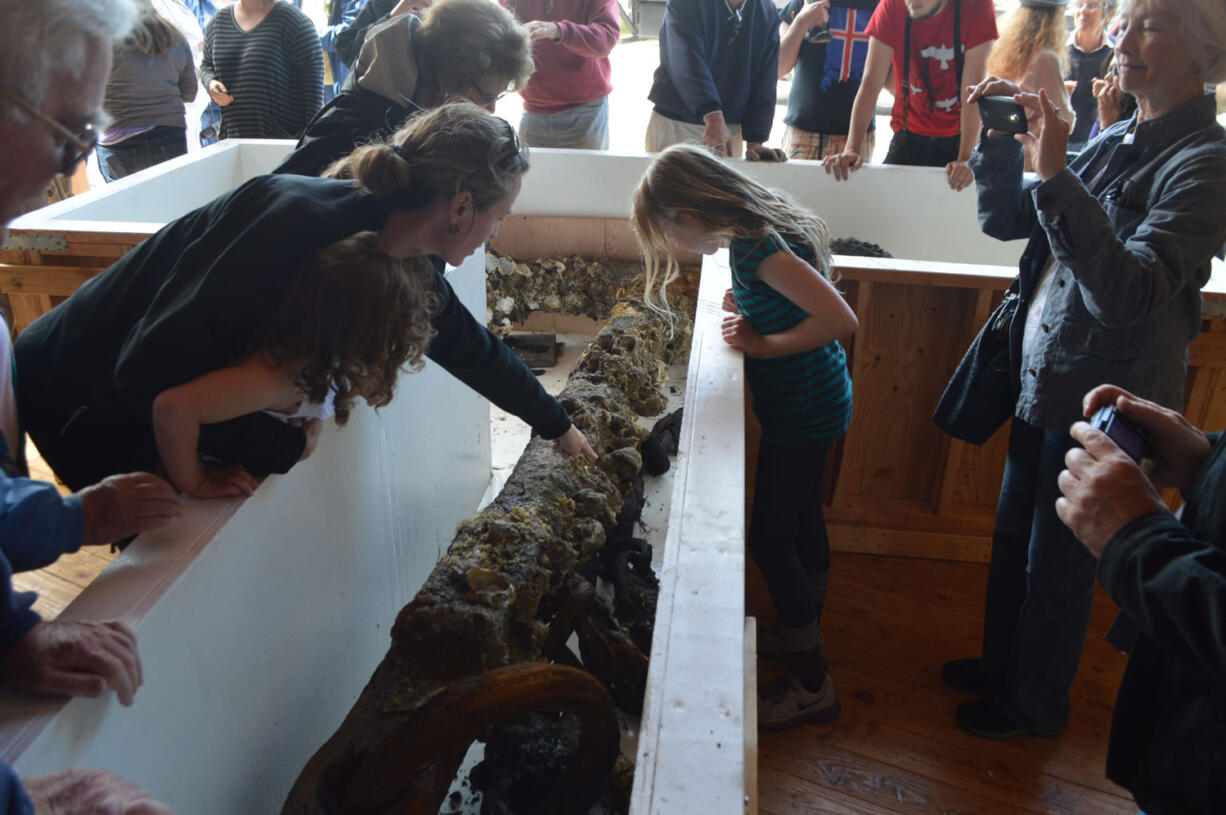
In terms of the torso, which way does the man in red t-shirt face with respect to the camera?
toward the camera

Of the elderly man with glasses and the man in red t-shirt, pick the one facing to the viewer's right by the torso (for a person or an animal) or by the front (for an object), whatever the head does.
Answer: the elderly man with glasses

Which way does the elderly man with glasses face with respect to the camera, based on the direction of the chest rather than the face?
to the viewer's right

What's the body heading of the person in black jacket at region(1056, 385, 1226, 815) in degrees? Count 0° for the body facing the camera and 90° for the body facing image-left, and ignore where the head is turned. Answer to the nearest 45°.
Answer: approximately 90°

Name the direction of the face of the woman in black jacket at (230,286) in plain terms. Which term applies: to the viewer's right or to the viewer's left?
to the viewer's right

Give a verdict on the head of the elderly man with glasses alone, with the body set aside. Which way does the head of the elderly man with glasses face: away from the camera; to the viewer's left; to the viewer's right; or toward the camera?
to the viewer's right

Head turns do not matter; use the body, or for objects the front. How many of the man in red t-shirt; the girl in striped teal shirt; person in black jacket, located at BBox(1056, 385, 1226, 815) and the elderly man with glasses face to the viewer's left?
2

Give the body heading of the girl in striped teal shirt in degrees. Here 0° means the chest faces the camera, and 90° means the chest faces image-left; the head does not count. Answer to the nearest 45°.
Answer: approximately 90°

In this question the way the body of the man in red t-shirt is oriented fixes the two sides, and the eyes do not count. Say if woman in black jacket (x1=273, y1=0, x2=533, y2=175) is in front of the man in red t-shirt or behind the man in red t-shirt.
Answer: in front
